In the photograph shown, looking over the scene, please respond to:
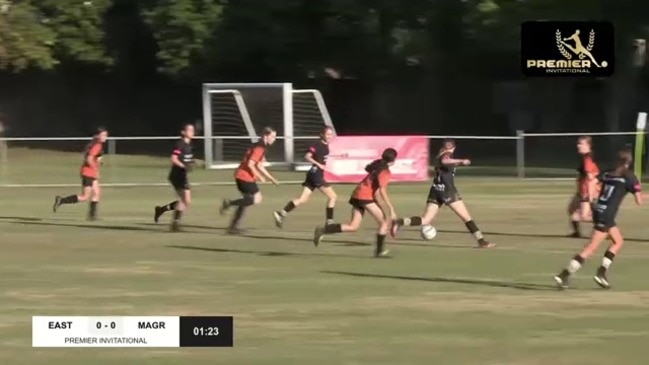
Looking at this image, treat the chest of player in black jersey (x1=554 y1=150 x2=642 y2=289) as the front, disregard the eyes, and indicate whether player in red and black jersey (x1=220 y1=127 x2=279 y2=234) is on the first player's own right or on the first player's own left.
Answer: on the first player's own left

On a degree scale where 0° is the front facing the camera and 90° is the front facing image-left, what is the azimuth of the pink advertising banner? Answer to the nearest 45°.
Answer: approximately 0°

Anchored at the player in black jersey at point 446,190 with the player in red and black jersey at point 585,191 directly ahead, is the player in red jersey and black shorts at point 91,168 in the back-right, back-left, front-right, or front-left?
back-left

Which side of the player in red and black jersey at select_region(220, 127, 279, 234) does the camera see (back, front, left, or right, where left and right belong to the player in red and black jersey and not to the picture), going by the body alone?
right

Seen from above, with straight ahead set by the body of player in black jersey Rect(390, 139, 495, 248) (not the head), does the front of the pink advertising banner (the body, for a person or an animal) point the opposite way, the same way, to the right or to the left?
to the right

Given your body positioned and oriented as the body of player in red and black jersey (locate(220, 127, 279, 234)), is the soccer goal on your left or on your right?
on your left

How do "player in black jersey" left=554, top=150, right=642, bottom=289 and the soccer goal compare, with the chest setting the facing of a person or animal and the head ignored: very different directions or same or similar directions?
very different directions

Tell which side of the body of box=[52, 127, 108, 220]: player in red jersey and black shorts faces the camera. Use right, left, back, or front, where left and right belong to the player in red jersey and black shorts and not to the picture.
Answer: right

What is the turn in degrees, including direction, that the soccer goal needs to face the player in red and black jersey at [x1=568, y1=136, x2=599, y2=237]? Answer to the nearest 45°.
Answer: approximately 45° to its left
